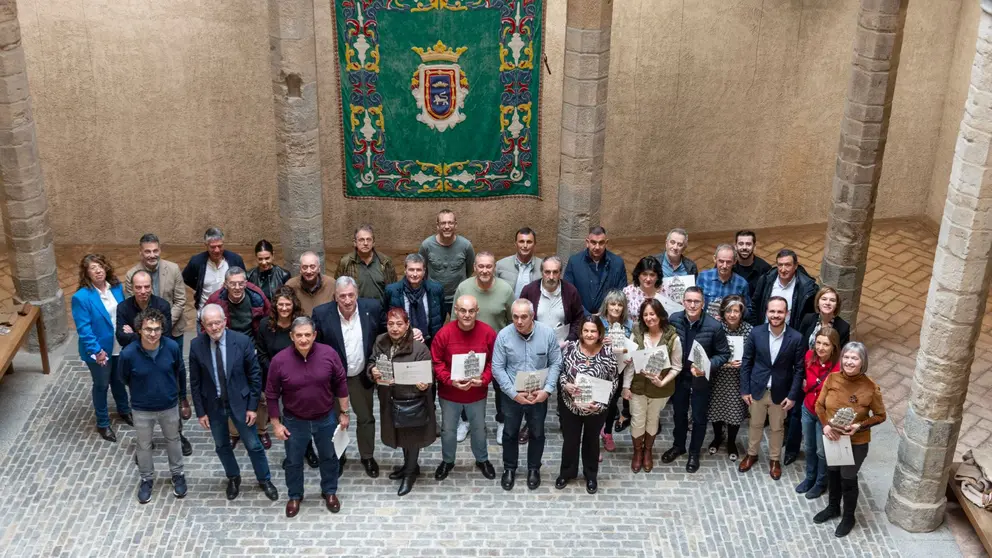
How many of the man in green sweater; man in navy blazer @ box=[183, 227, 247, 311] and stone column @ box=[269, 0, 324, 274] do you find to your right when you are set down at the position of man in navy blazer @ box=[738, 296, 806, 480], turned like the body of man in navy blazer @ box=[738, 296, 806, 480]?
3

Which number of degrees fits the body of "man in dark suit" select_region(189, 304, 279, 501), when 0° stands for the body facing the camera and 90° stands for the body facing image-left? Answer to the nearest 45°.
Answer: approximately 0°

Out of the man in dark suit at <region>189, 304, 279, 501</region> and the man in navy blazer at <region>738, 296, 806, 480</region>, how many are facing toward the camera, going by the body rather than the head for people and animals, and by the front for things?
2

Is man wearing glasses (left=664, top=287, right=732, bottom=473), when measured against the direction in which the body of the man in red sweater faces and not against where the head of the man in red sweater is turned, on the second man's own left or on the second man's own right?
on the second man's own left

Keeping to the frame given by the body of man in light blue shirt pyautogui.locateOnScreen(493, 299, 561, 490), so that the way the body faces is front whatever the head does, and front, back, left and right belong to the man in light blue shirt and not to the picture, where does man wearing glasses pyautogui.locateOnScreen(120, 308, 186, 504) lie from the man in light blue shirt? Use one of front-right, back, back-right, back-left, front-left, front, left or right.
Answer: right

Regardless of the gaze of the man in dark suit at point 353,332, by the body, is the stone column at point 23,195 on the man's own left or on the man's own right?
on the man's own right

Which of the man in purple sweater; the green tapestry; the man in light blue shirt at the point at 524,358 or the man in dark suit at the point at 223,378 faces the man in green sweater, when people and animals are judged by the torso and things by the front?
the green tapestry

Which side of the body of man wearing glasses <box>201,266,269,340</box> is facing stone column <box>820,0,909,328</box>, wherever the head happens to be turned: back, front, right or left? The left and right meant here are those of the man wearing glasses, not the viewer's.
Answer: left
